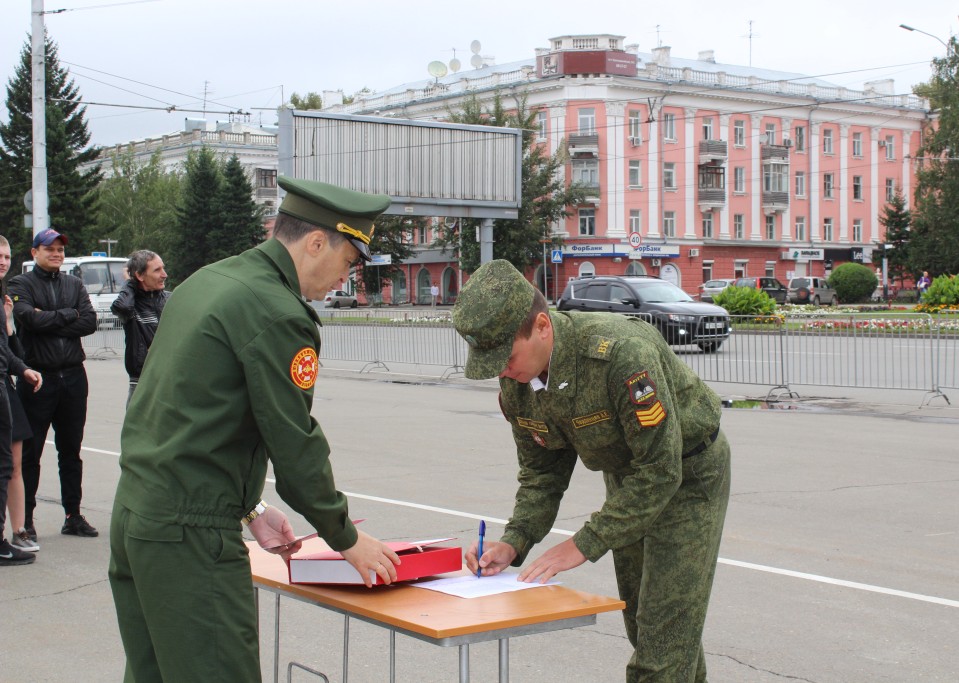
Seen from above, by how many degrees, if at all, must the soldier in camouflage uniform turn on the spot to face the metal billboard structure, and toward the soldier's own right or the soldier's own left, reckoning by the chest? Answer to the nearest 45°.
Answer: approximately 135° to the soldier's own right

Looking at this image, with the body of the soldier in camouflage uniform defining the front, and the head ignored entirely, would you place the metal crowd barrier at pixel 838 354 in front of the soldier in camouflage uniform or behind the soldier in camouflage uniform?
behind

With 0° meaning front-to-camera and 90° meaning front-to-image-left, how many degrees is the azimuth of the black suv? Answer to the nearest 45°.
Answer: approximately 315°

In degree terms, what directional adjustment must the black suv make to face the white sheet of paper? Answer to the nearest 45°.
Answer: approximately 45° to its right

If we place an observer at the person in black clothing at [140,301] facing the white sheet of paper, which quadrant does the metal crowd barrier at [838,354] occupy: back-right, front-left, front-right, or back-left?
back-left

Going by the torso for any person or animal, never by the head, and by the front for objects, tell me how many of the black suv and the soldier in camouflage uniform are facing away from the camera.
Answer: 0

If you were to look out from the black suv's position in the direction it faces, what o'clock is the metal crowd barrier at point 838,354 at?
The metal crowd barrier is roughly at 1 o'clock from the black suv.

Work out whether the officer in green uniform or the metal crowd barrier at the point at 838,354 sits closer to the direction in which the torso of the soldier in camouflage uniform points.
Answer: the officer in green uniform

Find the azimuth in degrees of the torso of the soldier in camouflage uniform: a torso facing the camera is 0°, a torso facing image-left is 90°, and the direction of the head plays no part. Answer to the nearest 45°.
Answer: approximately 45°

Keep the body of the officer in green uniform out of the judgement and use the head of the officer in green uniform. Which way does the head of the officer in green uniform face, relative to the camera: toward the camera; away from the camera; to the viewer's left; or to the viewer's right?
to the viewer's right

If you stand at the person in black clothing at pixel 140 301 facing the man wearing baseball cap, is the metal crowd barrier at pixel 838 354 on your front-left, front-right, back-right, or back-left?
back-left

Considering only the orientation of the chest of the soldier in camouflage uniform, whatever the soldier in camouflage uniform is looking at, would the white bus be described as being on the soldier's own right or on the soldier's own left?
on the soldier's own right

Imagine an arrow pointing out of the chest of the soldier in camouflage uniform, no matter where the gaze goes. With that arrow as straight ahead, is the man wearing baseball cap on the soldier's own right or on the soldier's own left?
on the soldier's own right

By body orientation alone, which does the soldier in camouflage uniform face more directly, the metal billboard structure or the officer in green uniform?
the officer in green uniform

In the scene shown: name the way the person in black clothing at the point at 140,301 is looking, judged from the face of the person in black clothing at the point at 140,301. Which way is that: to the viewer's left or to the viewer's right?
to the viewer's right
